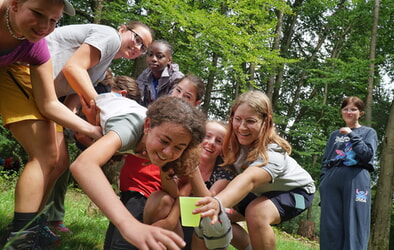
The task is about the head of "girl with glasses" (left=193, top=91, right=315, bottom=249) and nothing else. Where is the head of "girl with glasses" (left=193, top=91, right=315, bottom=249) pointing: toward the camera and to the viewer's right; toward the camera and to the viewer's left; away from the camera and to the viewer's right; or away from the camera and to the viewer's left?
toward the camera and to the viewer's left

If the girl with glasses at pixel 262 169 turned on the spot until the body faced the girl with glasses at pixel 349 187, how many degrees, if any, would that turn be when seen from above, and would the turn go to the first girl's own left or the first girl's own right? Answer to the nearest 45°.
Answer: approximately 180°

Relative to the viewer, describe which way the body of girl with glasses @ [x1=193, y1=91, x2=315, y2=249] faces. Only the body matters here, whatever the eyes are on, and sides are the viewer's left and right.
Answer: facing the viewer and to the left of the viewer
